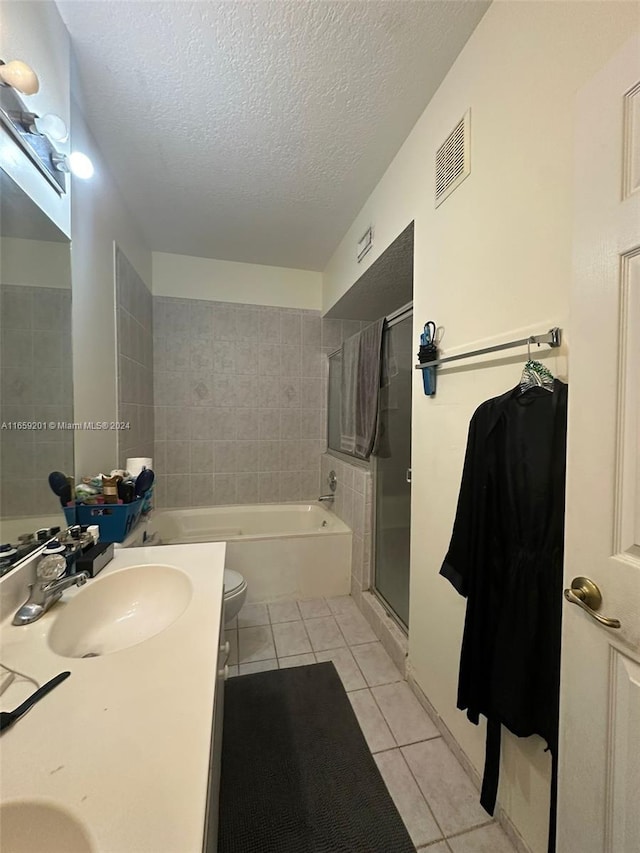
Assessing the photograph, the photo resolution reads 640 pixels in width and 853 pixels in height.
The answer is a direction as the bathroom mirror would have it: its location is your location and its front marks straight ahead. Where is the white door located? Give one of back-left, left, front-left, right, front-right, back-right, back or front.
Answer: front-right

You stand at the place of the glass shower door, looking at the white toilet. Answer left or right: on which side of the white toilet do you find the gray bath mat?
left

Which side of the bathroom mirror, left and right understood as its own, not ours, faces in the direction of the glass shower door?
front

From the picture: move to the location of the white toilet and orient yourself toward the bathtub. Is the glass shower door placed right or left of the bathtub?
right

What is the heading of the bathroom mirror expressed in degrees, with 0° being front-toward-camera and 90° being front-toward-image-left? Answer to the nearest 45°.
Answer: approximately 270°

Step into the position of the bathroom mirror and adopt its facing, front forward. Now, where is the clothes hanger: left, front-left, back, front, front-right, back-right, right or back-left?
front-right

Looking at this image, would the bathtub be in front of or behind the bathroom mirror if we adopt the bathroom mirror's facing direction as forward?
in front
